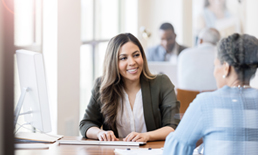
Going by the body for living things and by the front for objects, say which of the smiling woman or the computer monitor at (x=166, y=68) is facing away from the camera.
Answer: the computer monitor

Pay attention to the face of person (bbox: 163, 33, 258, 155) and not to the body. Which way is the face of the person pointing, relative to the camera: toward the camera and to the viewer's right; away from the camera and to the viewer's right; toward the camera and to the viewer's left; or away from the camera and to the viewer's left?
away from the camera and to the viewer's left

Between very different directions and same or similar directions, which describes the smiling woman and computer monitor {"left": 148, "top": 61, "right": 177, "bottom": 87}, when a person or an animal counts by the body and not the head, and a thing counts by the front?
very different directions

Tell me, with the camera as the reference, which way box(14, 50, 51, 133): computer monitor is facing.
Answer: facing away from the viewer and to the right of the viewer

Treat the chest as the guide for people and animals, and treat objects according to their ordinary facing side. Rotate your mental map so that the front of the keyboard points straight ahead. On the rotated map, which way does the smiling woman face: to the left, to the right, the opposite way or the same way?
the opposite way

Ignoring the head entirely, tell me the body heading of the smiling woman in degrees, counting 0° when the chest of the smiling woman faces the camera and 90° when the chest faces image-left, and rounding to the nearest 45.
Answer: approximately 0°

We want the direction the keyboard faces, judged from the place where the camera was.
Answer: facing away from the viewer

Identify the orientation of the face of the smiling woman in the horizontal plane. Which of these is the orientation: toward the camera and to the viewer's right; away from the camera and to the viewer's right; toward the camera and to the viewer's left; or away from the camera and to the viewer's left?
toward the camera and to the viewer's right

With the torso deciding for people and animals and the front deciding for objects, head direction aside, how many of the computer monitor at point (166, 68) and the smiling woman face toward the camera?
1

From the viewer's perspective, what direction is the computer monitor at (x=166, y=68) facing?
away from the camera

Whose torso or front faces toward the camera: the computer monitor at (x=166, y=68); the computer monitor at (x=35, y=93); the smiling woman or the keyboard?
the smiling woman
